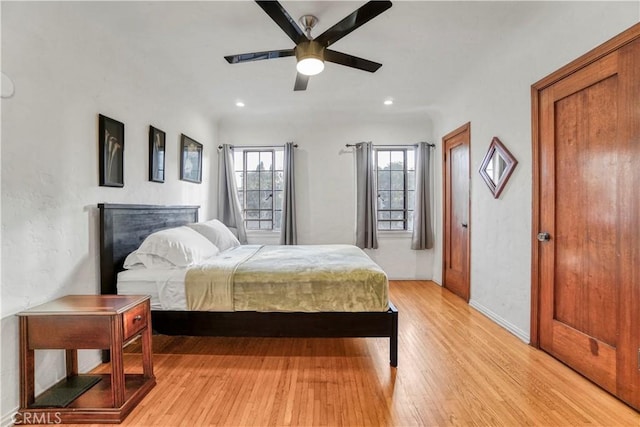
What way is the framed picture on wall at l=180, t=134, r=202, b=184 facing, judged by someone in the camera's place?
facing the viewer and to the right of the viewer

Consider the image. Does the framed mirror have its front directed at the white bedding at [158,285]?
yes

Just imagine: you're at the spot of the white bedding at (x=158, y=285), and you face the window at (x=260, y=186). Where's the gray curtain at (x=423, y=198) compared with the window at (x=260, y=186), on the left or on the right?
right

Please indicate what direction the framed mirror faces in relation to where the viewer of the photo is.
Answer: facing the viewer and to the left of the viewer

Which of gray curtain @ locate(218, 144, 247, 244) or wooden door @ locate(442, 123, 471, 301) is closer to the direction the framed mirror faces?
the gray curtain

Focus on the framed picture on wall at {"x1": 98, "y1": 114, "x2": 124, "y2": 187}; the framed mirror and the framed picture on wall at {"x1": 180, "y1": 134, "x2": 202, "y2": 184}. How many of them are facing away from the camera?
0

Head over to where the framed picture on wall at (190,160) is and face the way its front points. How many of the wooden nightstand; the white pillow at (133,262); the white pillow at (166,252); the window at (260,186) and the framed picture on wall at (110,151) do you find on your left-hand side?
1

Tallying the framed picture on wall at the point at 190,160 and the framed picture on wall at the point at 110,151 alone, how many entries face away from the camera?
0

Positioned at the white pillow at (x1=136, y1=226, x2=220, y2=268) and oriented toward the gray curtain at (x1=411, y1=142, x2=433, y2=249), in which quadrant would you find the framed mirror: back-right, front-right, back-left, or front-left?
front-right

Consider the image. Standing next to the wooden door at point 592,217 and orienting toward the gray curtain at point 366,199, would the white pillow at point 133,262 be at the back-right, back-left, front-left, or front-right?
front-left

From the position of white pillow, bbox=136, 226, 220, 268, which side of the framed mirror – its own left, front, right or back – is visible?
front

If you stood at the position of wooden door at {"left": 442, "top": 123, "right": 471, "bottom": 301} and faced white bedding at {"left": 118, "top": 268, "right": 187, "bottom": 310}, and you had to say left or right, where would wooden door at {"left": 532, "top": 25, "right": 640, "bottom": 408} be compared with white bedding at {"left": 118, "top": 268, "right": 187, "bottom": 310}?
left

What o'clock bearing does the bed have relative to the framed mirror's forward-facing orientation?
The bed is roughly at 12 o'clock from the framed mirror.

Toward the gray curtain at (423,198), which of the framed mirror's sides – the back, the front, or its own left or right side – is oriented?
right
